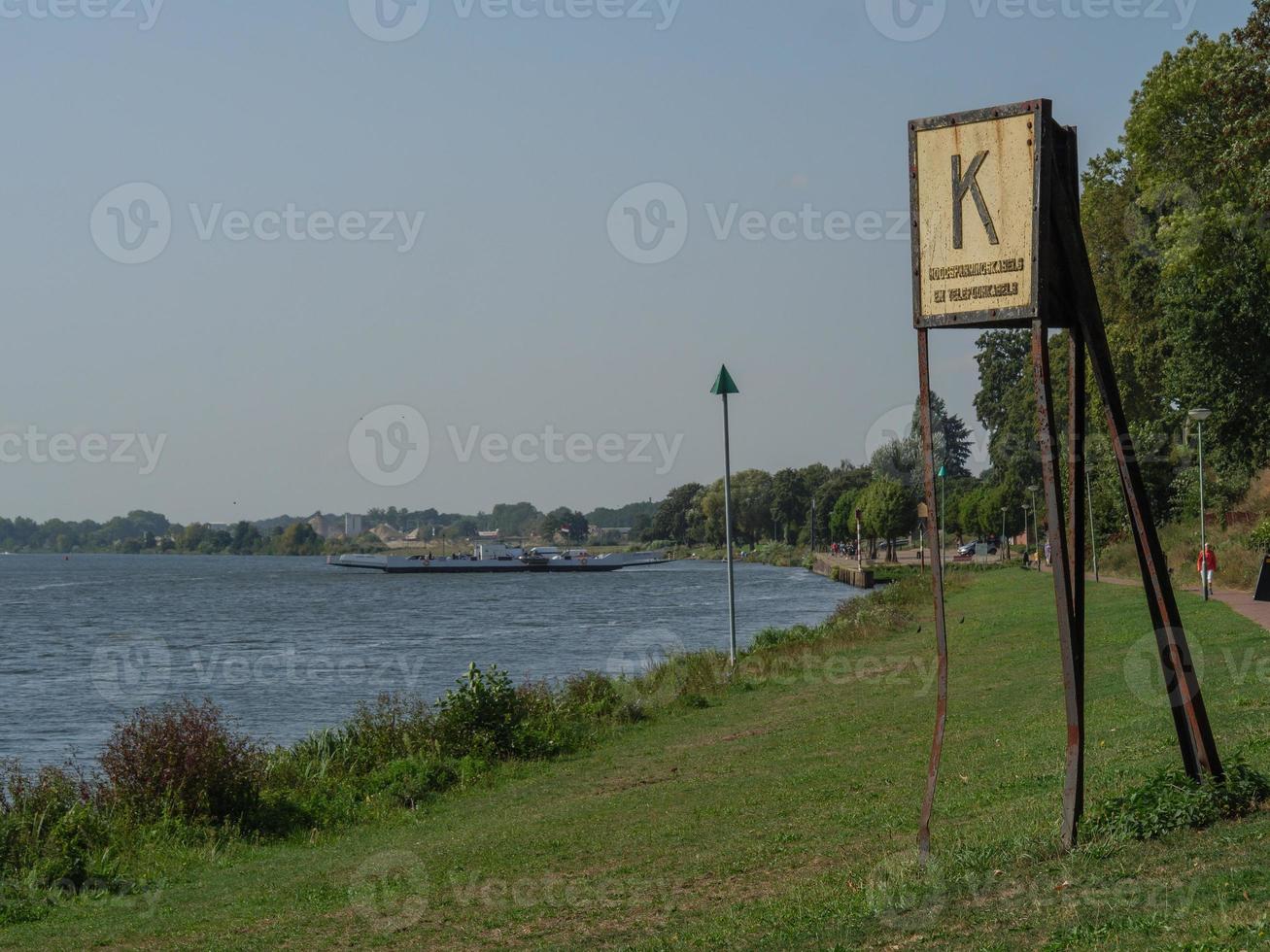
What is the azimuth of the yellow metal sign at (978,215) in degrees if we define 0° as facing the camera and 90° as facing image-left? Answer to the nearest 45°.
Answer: approximately 45°

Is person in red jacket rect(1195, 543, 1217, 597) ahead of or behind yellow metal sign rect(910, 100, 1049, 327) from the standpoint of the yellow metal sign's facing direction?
behind

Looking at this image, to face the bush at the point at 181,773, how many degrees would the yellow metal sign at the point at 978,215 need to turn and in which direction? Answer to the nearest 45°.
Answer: approximately 90° to its right

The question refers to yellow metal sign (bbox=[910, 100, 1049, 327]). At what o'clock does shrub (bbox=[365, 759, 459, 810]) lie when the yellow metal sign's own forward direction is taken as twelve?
The shrub is roughly at 3 o'clock from the yellow metal sign.

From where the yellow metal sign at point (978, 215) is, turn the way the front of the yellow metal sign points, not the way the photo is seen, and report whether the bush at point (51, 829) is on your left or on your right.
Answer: on your right

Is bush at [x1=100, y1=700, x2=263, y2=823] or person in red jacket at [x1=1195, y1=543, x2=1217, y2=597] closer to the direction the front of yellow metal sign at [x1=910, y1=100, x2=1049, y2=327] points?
the bush

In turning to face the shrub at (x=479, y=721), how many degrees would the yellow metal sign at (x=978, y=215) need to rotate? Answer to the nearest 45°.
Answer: approximately 90° to its right
